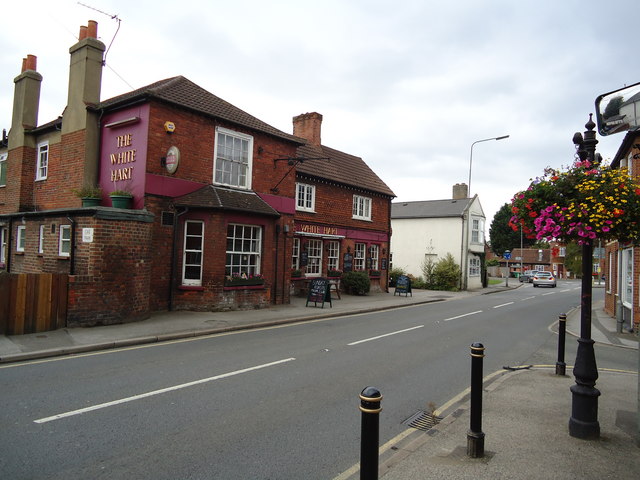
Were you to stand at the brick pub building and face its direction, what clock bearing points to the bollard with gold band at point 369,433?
The bollard with gold band is roughly at 1 o'clock from the brick pub building.

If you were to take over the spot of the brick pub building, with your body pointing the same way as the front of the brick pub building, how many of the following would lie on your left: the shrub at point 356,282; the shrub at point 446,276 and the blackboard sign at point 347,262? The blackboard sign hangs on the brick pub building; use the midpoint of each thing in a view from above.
3

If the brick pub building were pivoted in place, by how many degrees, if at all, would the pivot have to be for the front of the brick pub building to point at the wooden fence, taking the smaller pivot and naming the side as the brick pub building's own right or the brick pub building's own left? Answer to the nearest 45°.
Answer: approximately 90° to the brick pub building's own right

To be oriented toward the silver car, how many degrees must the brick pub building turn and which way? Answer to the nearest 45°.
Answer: approximately 90° to its left

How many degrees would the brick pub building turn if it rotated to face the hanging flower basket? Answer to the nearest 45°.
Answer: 0° — it already faces it

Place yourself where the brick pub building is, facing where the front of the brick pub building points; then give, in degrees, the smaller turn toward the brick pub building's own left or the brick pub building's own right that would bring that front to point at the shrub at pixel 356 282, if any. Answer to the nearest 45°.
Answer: approximately 90° to the brick pub building's own left

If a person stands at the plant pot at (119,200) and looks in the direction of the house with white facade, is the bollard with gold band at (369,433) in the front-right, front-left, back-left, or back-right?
back-right

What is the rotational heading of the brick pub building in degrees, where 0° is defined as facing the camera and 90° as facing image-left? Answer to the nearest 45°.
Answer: approximately 315°

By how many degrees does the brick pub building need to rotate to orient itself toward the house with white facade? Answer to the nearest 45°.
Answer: approximately 90° to its left
